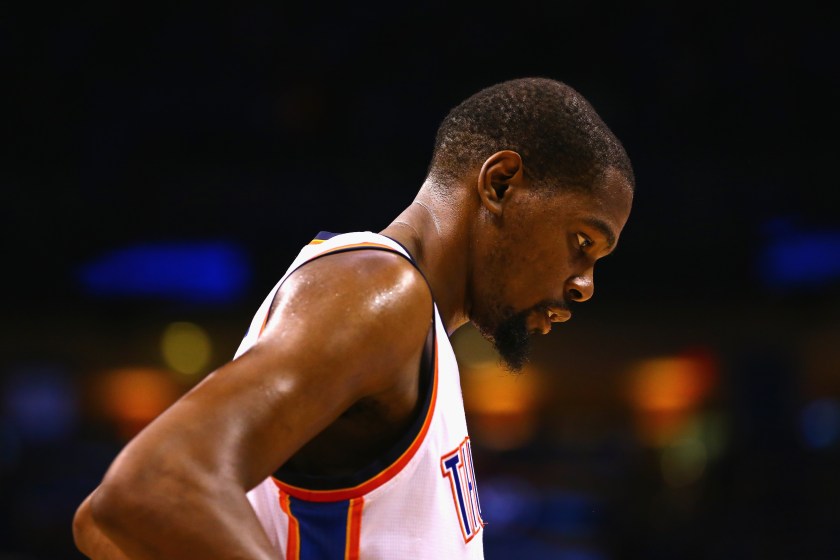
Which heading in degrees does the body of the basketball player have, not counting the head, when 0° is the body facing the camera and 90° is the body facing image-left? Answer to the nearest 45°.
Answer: approximately 270°

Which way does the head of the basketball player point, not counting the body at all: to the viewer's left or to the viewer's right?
to the viewer's right
